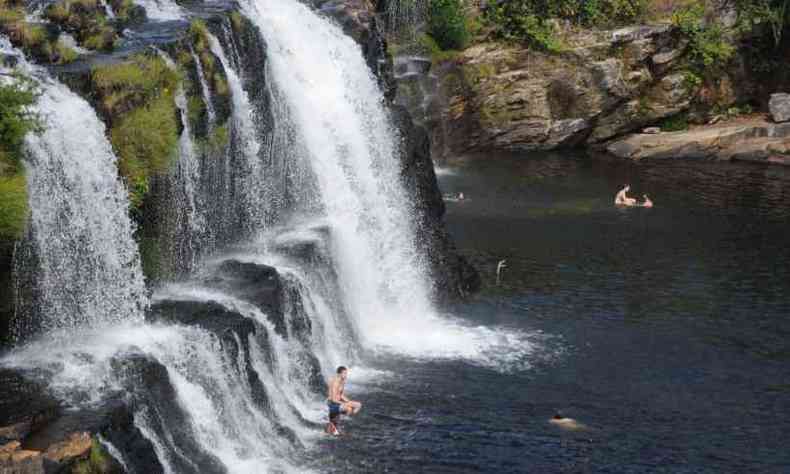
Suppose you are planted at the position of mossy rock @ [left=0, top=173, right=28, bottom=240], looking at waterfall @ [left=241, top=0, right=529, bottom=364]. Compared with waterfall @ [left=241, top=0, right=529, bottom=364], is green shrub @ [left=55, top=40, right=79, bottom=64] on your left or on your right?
left

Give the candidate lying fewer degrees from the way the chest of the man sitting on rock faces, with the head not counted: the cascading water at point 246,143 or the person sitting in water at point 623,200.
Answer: the person sitting in water

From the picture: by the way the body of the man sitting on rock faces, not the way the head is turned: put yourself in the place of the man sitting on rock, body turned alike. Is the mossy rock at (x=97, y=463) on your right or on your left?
on your right

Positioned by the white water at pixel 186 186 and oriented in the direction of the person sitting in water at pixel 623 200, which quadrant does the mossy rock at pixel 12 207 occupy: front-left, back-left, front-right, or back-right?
back-right

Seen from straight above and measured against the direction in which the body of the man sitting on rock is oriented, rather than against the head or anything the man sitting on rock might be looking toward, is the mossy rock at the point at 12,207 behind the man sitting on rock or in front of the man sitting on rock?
behind
